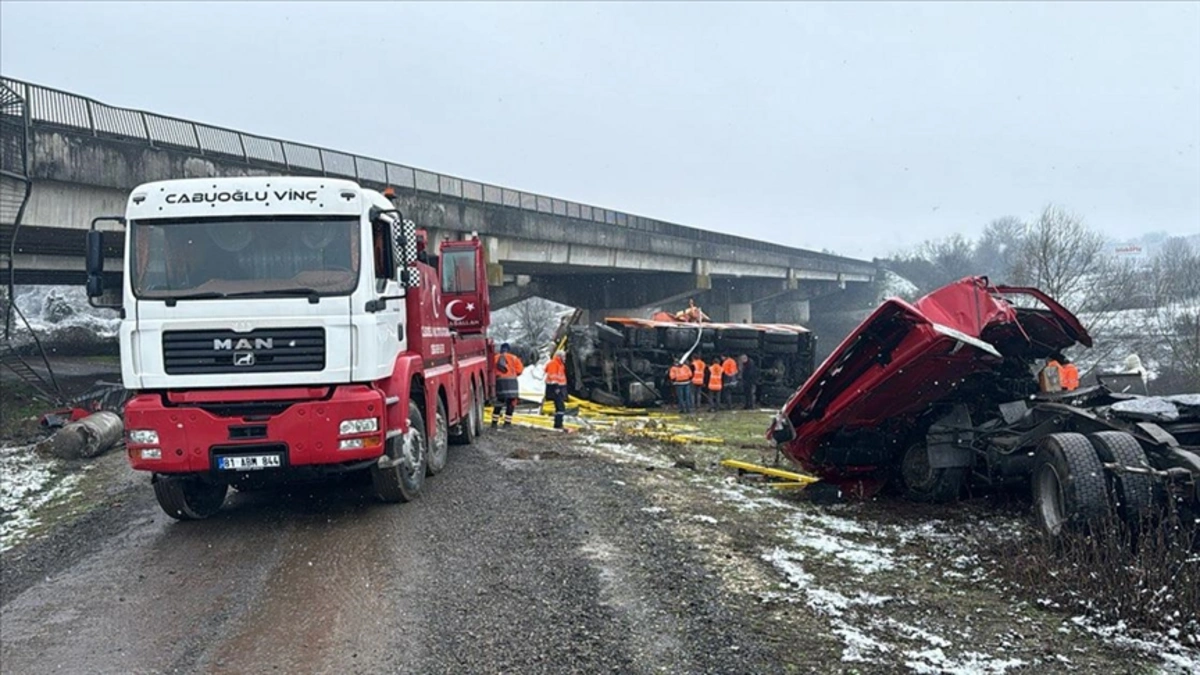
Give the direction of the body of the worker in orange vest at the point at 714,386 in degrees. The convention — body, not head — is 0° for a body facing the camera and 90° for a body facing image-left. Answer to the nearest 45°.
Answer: approximately 180°

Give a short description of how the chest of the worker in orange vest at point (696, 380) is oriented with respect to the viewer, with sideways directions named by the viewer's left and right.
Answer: facing away from the viewer

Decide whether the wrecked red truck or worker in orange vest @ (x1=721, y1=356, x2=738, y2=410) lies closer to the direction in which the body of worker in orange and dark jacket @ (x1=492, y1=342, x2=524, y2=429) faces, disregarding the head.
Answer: the worker in orange vest

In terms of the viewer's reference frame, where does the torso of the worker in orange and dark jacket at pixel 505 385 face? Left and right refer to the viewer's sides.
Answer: facing away from the viewer

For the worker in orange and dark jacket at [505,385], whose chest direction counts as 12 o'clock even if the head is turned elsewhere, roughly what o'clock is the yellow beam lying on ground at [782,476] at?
The yellow beam lying on ground is roughly at 5 o'clock from the worker in orange and dark jacket.

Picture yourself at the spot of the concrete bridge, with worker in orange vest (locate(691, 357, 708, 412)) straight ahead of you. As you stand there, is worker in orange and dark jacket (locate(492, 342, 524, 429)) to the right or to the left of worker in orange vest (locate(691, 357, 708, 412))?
right

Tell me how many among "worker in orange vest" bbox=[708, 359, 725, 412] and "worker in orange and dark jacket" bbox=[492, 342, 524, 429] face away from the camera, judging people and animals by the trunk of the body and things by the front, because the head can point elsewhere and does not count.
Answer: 2
